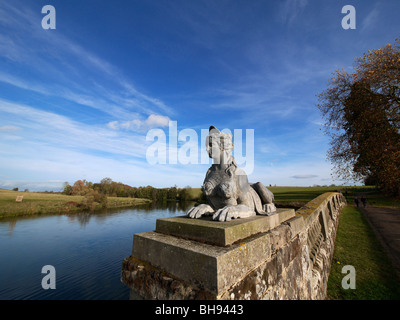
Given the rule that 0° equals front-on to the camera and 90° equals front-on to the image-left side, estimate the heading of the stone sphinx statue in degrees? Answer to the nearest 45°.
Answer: approximately 45°
